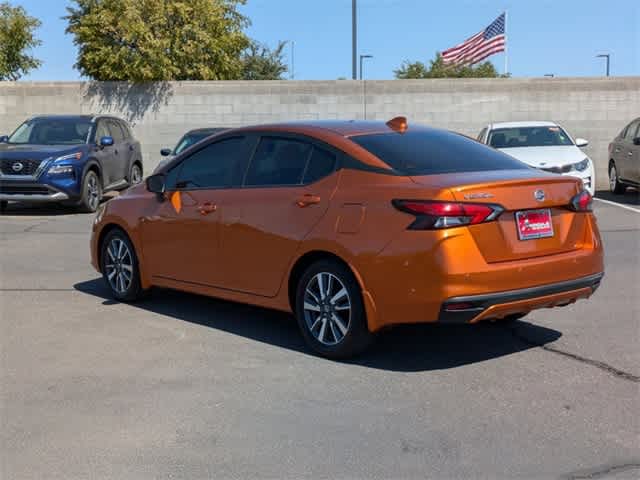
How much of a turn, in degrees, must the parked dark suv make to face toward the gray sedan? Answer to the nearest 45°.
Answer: approximately 135° to its left

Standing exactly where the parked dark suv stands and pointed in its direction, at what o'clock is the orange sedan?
The orange sedan is roughly at 10 o'clock from the parked dark suv.

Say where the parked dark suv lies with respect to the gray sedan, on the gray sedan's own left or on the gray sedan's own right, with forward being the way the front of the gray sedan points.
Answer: on the gray sedan's own right

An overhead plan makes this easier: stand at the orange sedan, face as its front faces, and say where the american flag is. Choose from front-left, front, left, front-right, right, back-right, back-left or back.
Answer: front-right

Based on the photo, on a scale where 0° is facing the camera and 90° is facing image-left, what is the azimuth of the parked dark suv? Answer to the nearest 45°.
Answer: approximately 45°

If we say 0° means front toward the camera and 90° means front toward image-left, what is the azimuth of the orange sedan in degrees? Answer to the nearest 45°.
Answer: approximately 135°

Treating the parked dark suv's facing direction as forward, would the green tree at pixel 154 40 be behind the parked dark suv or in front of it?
behind

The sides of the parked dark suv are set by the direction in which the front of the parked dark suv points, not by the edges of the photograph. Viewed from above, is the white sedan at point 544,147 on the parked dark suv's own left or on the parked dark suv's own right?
on the parked dark suv's own left

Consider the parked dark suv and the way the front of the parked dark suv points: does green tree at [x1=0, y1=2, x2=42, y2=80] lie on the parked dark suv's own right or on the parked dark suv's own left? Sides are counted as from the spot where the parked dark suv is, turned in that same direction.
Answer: on the parked dark suv's own right

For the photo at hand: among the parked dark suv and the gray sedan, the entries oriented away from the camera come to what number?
0

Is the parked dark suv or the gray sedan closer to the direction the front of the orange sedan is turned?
the parked dark suv

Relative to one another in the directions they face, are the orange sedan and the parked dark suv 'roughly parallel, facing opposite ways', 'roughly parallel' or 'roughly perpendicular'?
roughly perpendicular

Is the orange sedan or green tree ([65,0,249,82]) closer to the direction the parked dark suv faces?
the orange sedan

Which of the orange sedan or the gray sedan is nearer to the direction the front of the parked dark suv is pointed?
the orange sedan
